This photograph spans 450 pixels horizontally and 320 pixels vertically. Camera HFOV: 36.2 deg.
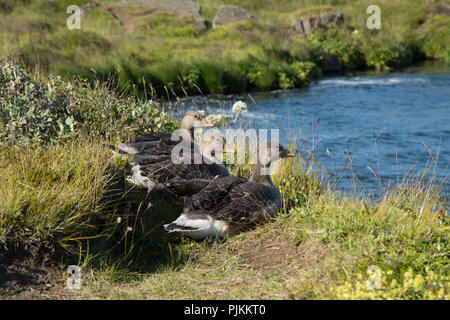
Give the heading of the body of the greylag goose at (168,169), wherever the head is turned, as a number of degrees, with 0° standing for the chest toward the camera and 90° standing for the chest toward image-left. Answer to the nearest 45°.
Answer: approximately 270°

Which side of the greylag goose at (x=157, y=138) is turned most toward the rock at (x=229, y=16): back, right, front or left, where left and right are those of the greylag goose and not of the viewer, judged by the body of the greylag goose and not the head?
left

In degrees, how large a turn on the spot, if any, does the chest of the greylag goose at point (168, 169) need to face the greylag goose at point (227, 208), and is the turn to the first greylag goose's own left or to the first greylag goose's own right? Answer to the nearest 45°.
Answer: approximately 45° to the first greylag goose's own right

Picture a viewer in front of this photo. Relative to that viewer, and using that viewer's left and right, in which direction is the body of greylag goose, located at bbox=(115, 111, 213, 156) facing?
facing to the right of the viewer

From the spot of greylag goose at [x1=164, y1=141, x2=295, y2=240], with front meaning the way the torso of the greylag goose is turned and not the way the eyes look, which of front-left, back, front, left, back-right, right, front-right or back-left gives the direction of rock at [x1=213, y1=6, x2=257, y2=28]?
front-left

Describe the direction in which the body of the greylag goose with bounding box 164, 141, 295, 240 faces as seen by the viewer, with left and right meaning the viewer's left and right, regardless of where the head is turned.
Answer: facing away from the viewer and to the right of the viewer

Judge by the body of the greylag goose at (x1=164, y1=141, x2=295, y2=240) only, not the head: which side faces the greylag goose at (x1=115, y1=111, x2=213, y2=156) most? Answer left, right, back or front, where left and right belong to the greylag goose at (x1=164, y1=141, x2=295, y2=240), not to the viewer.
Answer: left

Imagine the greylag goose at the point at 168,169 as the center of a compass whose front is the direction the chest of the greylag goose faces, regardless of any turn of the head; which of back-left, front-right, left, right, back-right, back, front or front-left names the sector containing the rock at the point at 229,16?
left

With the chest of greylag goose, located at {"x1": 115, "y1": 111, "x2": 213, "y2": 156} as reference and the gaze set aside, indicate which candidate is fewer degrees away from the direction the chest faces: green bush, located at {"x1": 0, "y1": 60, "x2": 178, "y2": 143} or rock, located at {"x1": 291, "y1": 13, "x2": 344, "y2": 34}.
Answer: the rock

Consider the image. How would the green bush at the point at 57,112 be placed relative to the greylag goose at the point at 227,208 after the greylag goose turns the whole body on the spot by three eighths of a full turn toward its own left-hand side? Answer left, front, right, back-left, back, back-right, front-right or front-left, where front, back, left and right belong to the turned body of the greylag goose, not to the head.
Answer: front-right

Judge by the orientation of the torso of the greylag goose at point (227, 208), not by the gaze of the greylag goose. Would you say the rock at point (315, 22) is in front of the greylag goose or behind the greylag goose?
in front

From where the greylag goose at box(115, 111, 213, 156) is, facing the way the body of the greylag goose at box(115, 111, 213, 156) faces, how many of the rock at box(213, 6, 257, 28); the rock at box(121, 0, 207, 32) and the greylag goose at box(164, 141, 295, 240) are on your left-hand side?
2

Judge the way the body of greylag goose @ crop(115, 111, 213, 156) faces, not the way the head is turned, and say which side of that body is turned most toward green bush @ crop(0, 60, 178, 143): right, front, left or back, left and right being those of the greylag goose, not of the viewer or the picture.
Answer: back
